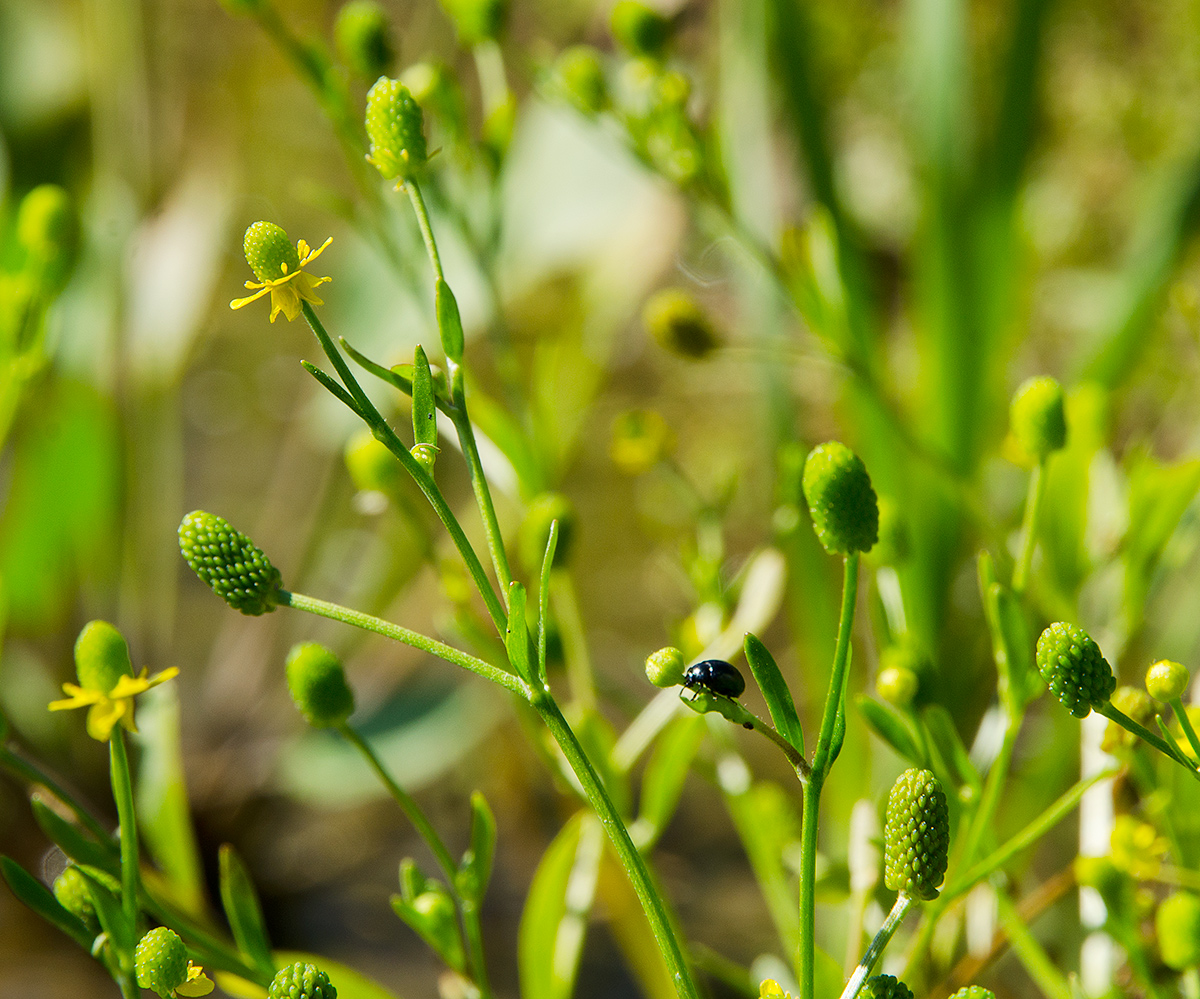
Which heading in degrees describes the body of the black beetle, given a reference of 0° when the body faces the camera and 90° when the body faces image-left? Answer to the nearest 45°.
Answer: approximately 90°
